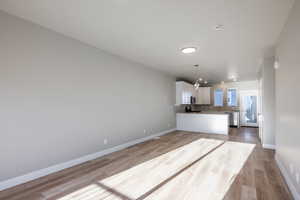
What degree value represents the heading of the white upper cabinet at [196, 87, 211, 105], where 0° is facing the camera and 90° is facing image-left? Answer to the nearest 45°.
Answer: approximately 0°

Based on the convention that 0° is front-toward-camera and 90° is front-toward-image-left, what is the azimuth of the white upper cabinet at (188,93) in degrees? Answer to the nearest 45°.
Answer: approximately 315°

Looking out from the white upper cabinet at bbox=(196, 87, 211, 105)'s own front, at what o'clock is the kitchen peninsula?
The kitchen peninsula is roughly at 12 o'clock from the white upper cabinet.

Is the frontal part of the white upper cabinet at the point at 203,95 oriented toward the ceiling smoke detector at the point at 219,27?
yes
